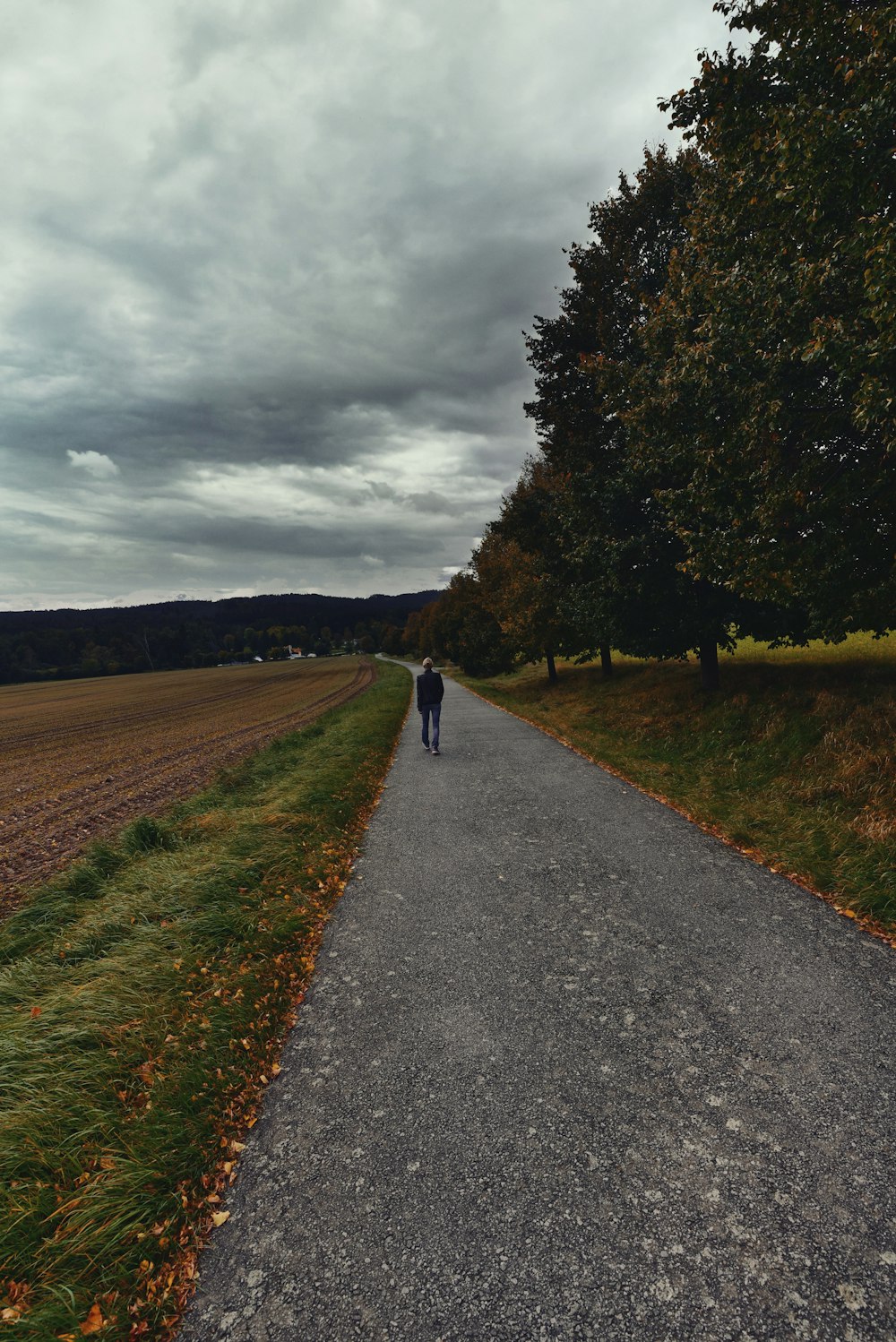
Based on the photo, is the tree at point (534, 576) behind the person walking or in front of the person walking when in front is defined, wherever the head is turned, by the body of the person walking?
in front

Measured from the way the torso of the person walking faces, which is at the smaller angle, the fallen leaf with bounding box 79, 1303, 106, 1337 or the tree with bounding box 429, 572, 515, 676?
the tree

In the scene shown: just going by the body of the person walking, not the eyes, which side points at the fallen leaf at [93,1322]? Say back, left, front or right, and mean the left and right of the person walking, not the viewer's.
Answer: back

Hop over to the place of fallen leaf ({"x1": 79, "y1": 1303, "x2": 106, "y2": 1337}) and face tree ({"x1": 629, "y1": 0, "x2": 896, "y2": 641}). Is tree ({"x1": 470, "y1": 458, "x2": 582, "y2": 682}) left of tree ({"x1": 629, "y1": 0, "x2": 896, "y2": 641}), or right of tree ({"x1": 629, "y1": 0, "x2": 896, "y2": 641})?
left

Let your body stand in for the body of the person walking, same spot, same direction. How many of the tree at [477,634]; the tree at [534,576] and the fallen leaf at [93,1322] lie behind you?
1

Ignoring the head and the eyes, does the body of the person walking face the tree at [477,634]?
yes

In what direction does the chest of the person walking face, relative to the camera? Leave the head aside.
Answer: away from the camera
